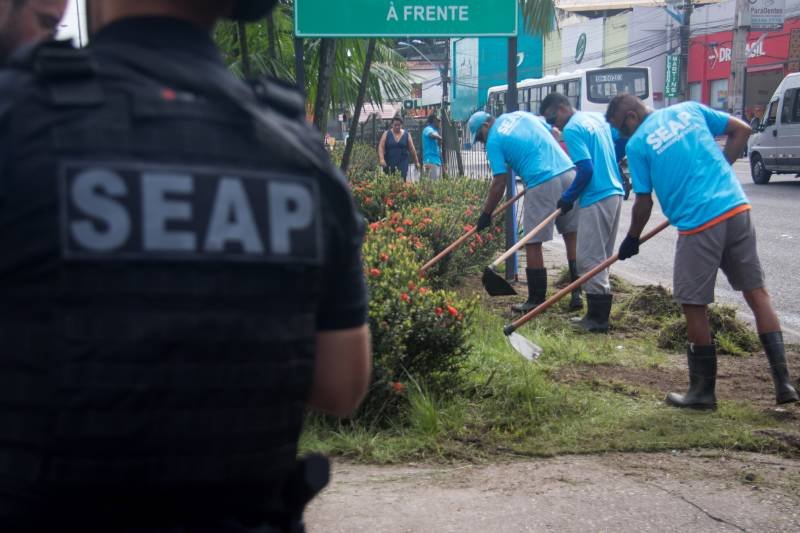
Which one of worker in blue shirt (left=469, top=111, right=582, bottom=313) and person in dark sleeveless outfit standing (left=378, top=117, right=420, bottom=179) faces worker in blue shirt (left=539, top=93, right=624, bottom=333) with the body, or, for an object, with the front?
the person in dark sleeveless outfit standing

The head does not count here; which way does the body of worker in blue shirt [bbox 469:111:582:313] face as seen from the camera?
to the viewer's left

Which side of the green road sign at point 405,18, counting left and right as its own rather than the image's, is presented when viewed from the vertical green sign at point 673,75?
back

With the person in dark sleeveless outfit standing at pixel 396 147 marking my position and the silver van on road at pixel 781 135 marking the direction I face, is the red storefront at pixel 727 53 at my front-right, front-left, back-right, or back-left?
front-left

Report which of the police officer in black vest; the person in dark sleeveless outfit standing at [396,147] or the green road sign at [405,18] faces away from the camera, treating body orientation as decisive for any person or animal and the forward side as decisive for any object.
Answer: the police officer in black vest

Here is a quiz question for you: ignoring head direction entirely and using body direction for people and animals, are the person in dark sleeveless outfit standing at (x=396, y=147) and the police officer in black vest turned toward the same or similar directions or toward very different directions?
very different directions

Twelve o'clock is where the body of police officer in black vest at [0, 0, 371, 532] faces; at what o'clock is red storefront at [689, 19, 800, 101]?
The red storefront is roughly at 1 o'clock from the police officer in black vest.

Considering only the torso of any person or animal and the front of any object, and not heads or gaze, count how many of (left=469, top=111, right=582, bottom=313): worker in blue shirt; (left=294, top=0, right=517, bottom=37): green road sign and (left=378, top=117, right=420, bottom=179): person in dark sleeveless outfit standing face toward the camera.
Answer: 2

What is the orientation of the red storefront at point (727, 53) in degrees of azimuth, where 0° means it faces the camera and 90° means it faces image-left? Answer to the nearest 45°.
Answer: approximately 45°

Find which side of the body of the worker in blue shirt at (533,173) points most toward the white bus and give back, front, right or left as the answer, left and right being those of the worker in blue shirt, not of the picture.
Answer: right

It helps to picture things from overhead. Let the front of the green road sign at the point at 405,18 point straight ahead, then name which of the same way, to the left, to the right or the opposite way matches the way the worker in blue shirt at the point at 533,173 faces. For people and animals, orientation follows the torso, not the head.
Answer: to the right

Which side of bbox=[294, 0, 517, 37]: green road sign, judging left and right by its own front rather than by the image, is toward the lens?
front

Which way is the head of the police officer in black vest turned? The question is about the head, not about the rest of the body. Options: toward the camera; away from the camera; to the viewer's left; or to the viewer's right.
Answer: away from the camera

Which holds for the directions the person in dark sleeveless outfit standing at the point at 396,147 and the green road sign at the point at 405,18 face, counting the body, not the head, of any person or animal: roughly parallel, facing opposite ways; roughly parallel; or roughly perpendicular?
roughly parallel

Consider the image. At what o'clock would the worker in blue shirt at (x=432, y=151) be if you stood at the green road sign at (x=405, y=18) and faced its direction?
The worker in blue shirt is roughly at 6 o'clock from the green road sign.

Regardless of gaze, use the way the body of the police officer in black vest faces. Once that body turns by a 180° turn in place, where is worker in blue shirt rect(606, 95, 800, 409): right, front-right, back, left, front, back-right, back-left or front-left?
back-left

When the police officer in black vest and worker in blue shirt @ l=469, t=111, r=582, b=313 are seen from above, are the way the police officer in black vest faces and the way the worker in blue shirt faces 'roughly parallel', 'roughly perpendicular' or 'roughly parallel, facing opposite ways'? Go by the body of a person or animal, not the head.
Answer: roughly perpendicular

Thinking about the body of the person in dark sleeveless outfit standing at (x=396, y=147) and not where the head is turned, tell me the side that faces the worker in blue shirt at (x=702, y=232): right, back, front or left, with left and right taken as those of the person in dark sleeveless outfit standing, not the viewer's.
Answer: front

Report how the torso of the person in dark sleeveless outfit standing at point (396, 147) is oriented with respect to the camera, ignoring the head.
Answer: toward the camera

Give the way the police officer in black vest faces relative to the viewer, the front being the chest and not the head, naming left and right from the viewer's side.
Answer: facing away from the viewer

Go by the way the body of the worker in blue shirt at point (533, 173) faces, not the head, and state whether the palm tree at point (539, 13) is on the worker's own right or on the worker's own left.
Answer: on the worker's own right
